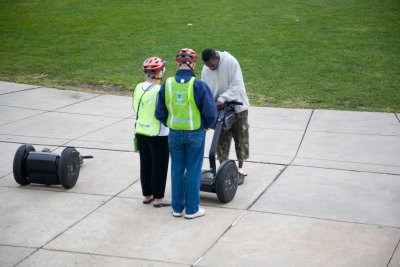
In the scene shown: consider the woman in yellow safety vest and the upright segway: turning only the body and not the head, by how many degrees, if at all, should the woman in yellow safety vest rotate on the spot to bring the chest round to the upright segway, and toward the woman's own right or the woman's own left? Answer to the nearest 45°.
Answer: approximately 45° to the woman's own right

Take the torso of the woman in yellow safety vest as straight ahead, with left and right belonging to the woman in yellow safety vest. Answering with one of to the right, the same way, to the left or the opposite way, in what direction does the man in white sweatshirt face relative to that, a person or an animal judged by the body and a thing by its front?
the opposite way

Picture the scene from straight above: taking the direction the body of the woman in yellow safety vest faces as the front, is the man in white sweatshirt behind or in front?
in front

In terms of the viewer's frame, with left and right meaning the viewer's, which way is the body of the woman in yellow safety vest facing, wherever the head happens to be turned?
facing away from the viewer and to the right of the viewer

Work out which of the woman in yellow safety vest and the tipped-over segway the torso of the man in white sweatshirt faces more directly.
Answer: the woman in yellow safety vest

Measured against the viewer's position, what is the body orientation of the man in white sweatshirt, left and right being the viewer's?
facing the viewer and to the left of the viewer

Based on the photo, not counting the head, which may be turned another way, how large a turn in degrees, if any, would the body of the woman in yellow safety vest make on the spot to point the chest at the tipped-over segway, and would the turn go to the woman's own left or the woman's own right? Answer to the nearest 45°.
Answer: approximately 90° to the woman's own left

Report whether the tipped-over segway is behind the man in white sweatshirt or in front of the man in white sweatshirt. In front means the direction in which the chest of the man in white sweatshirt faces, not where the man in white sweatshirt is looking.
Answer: in front

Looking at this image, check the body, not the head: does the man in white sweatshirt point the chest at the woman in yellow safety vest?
yes

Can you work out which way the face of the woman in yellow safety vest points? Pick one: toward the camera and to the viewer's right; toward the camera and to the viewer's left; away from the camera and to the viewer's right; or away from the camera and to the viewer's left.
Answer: away from the camera and to the viewer's right
